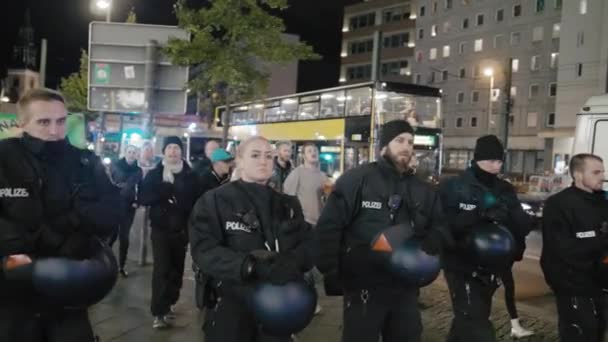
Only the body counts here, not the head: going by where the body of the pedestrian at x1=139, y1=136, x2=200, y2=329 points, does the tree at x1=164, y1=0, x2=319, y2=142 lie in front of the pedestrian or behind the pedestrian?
behind

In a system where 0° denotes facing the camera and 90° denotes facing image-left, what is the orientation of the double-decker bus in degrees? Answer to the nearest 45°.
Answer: approximately 315°

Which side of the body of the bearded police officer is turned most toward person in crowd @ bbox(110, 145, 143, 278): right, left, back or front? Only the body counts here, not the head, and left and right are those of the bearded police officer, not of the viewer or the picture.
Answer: back

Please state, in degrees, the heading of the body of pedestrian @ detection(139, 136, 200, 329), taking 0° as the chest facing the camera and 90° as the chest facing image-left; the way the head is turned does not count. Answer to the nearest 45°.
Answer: approximately 0°

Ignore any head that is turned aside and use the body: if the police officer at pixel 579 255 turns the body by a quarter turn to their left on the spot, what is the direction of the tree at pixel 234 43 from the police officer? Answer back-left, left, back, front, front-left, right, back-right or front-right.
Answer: left

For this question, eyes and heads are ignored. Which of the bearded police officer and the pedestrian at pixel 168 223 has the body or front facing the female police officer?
the pedestrian

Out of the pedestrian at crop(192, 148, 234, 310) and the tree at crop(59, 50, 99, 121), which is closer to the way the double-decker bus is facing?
the pedestrian

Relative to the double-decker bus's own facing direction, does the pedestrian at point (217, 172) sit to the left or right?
on its right
